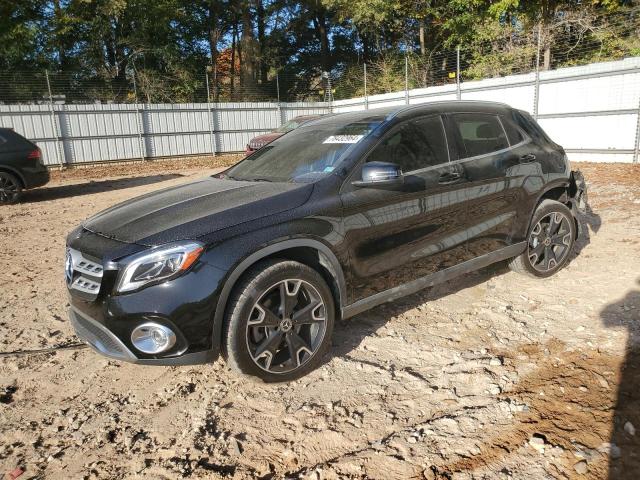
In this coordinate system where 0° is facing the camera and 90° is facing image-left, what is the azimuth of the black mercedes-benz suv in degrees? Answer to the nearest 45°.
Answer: approximately 45°

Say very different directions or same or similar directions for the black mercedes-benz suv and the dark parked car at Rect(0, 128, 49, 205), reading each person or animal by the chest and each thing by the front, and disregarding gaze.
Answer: same or similar directions

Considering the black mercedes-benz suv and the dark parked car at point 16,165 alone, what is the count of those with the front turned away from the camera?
0

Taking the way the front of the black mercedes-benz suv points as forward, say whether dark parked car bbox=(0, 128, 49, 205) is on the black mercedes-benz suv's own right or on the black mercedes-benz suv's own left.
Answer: on the black mercedes-benz suv's own right

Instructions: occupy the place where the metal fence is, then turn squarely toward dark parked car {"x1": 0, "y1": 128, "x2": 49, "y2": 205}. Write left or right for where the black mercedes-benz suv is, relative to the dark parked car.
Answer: left

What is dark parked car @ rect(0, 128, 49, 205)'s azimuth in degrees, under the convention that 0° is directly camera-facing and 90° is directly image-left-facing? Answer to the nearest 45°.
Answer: approximately 90°

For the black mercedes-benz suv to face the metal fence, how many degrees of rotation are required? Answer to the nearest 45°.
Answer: approximately 135° to its right
